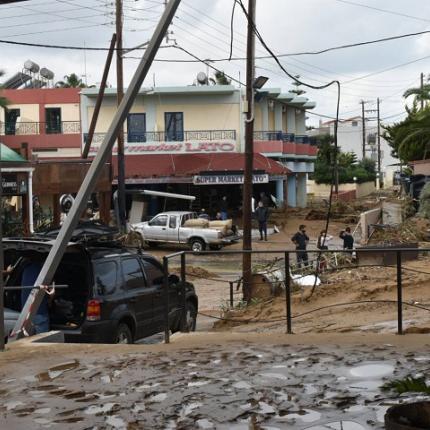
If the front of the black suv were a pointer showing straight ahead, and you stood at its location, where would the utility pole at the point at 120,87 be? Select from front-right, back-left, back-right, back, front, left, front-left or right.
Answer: front-left

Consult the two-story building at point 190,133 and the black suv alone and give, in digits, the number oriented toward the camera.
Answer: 1

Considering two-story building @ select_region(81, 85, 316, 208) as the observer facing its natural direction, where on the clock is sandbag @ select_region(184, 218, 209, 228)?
The sandbag is roughly at 12 o'clock from the two-story building.

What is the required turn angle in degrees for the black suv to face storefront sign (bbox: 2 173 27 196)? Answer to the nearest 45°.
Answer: approximately 45° to its left

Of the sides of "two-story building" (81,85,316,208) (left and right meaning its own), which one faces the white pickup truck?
front

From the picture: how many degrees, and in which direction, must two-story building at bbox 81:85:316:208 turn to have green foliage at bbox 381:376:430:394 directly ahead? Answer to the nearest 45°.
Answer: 0° — it already faces it

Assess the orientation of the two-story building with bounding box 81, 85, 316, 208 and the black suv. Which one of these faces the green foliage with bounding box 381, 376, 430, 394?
the two-story building

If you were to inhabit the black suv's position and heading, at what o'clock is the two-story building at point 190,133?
The two-story building is roughly at 11 o'clock from the black suv.

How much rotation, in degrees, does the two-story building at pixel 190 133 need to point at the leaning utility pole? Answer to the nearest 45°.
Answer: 0° — it already faces it

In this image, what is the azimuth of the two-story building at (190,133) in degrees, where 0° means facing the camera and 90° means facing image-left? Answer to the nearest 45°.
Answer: approximately 0°

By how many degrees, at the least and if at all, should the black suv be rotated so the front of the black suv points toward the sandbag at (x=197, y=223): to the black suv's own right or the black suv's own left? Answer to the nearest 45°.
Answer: approximately 45° to the black suv's own left
